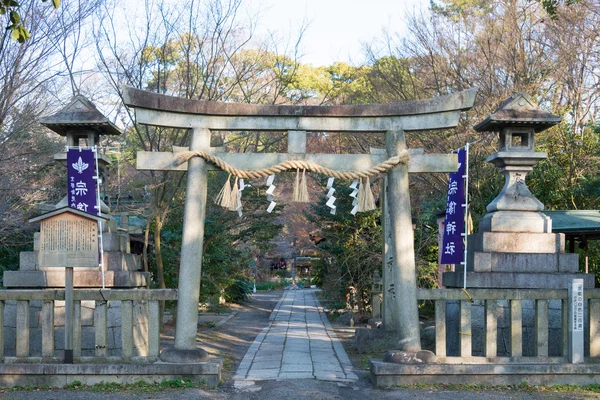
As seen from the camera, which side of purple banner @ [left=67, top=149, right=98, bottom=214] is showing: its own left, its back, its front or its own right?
front

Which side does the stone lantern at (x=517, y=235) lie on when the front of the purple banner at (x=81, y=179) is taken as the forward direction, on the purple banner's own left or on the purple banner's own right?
on the purple banner's own left

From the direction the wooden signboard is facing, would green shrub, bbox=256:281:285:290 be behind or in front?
behind

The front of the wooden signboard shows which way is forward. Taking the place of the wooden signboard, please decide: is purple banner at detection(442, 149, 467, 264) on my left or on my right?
on my left

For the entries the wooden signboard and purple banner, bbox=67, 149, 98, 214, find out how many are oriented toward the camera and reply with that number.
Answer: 2

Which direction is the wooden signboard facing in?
toward the camera

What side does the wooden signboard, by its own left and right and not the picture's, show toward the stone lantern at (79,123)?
back

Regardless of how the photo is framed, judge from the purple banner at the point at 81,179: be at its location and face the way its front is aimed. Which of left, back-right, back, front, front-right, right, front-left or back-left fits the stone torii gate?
front-left

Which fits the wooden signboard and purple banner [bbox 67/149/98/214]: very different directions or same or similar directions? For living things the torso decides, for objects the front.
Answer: same or similar directions

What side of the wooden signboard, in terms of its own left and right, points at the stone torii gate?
left

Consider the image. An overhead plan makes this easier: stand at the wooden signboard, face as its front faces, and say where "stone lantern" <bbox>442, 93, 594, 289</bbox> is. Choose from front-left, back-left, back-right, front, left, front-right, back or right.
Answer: left

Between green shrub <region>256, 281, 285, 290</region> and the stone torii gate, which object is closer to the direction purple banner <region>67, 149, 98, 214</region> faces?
the stone torii gate
